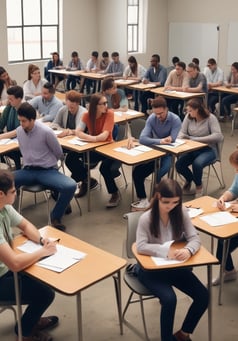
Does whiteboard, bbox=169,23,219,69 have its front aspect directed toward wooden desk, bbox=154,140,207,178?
yes

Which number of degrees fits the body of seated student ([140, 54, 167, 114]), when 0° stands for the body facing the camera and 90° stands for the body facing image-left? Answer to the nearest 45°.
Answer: approximately 45°

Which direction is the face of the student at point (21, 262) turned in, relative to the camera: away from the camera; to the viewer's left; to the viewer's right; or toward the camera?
to the viewer's right

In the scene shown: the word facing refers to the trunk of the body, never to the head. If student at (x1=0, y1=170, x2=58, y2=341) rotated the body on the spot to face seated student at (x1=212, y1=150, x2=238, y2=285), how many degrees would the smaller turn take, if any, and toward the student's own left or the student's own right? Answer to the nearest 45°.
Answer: approximately 45° to the student's own left

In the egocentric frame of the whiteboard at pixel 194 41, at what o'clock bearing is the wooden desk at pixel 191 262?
The wooden desk is roughly at 12 o'clock from the whiteboard.

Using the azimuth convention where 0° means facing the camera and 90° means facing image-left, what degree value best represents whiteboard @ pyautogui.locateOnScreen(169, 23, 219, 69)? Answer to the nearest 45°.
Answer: approximately 0°

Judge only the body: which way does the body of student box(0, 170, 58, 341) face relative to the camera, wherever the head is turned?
to the viewer's right

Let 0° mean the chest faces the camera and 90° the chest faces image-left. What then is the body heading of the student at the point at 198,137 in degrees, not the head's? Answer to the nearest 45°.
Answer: approximately 45°

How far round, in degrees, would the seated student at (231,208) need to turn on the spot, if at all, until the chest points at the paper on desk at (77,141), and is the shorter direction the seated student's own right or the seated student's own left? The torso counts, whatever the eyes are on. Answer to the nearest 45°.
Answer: approximately 90° to the seated student's own right
